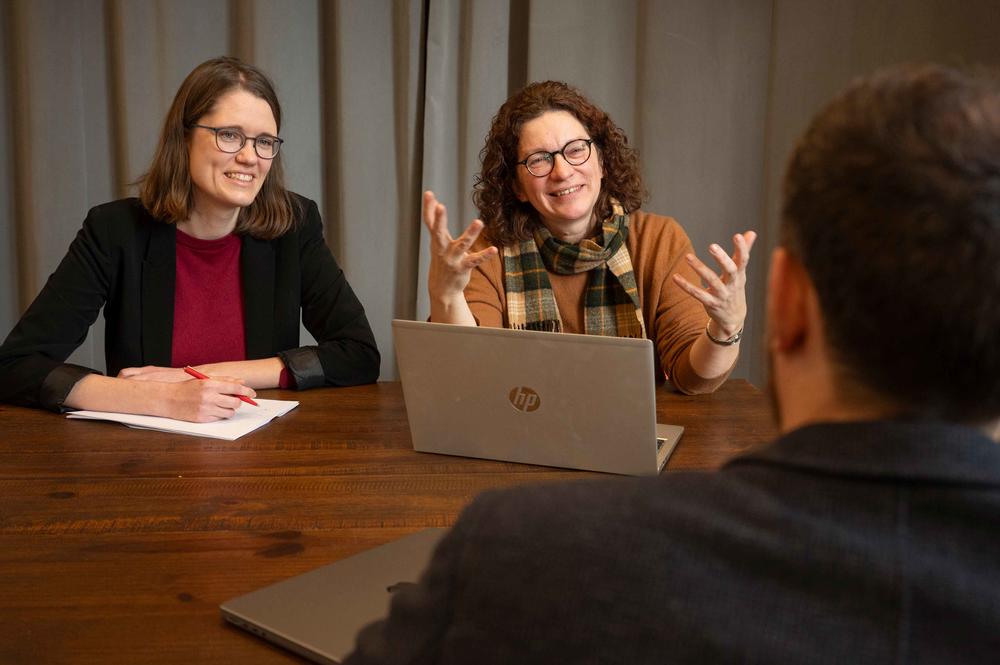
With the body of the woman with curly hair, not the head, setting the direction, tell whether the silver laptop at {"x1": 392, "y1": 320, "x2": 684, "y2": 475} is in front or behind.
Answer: in front

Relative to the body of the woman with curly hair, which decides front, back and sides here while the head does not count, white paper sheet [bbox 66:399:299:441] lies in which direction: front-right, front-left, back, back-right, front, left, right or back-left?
front-right

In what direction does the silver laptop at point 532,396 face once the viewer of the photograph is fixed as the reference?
facing away from the viewer

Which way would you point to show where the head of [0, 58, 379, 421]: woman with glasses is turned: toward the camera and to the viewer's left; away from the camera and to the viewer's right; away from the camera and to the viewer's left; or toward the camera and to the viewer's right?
toward the camera and to the viewer's right

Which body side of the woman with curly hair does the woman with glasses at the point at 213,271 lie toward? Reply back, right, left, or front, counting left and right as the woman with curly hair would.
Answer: right

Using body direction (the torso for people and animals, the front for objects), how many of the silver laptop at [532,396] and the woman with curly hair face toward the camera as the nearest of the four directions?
1

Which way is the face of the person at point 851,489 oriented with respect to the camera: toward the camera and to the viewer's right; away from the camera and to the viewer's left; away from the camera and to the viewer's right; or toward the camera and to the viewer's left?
away from the camera and to the viewer's left

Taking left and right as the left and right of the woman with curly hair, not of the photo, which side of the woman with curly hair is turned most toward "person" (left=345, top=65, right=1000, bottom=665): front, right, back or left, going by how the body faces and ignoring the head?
front

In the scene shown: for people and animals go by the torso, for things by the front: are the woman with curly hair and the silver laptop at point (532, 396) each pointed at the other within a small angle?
yes

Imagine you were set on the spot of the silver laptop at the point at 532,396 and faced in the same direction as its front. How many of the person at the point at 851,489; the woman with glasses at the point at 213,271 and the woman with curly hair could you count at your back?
1

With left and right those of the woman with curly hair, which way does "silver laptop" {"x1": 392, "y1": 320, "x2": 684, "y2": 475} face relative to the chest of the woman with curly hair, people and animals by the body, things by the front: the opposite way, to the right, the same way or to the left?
the opposite way

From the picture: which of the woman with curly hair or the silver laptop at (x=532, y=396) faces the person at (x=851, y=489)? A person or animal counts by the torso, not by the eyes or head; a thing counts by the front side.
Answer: the woman with curly hair

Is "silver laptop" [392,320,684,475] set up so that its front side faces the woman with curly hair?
yes
